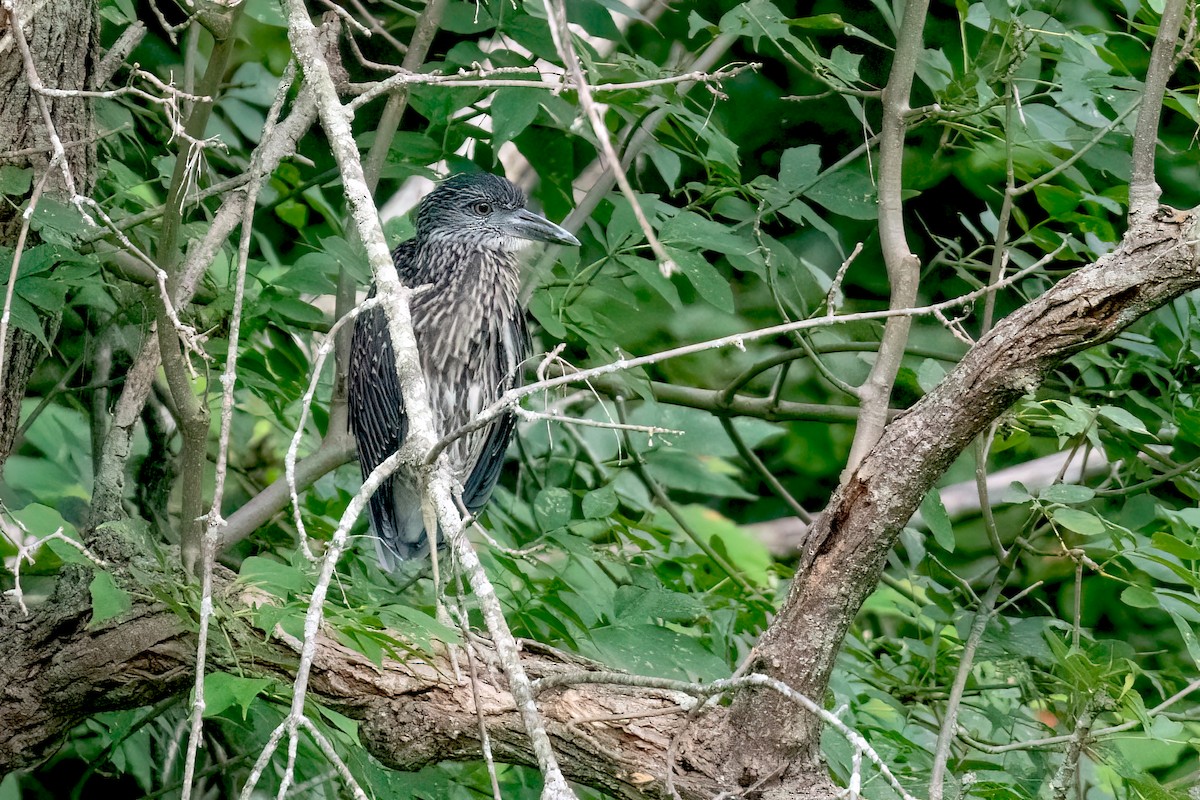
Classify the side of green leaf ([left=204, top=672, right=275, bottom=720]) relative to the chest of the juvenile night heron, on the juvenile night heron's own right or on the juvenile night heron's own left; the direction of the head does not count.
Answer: on the juvenile night heron's own right

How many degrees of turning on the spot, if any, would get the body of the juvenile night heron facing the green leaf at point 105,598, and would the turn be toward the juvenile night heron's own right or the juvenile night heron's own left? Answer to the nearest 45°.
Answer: approximately 45° to the juvenile night heron's own right

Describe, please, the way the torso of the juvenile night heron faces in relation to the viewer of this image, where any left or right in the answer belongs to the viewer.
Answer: facing the viewer and to the right of the viewer
